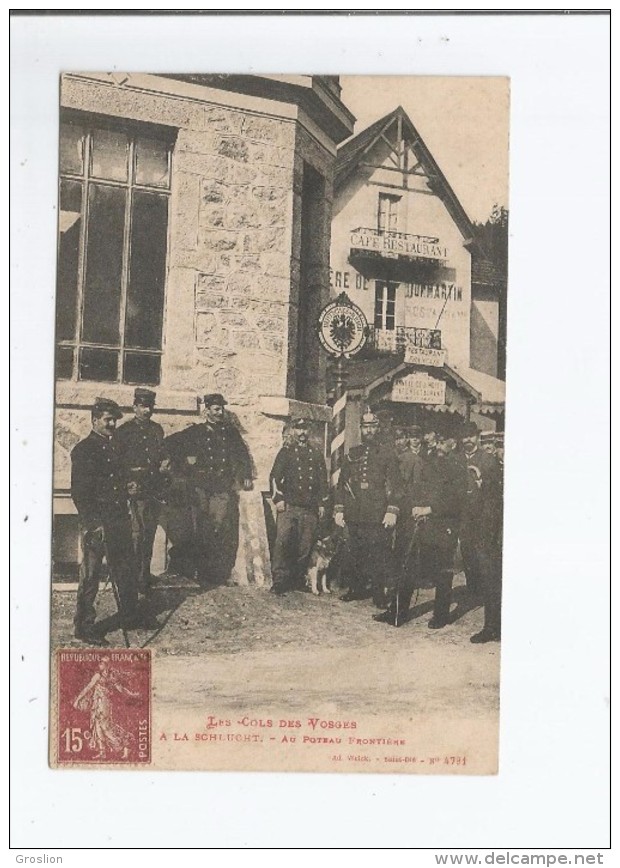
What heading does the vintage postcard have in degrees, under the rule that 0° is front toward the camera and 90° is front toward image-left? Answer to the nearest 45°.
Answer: approximately 0°
